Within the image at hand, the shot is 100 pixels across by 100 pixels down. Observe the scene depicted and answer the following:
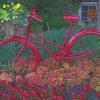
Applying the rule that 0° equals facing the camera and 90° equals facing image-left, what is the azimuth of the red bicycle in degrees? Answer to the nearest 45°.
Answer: approximately 90°

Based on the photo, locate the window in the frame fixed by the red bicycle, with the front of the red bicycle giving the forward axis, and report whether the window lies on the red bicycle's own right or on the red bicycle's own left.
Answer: on the red bicycle's own right
